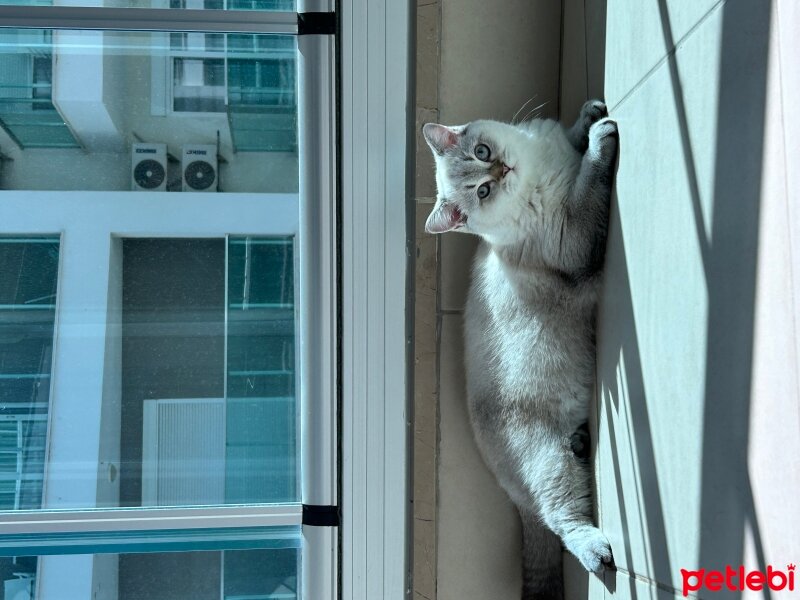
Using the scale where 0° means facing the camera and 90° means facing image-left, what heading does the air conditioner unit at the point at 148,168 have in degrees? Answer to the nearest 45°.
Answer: approximately 0°

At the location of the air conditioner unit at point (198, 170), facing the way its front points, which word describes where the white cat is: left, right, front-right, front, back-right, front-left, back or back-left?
front-left

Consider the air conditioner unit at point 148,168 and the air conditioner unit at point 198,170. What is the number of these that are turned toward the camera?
2
